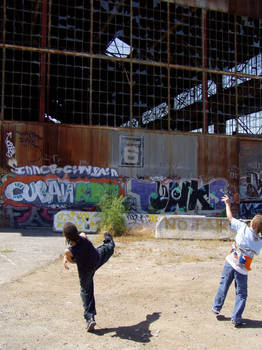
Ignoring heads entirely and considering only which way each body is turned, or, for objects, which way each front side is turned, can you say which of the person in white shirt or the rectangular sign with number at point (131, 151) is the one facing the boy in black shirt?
the rectangular sign with number

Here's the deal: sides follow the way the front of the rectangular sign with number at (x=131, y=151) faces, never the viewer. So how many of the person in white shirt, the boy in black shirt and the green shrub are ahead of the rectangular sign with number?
3

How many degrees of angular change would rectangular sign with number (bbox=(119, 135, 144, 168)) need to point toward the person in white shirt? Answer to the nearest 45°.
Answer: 0° — it already faces them

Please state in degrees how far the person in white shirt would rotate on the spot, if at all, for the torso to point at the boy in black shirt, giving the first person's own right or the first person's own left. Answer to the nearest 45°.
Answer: approximately 90° to the first person's own left

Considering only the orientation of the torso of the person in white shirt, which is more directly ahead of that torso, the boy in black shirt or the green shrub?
the green shrub

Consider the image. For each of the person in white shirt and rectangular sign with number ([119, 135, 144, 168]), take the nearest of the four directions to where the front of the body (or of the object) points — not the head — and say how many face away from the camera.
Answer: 1

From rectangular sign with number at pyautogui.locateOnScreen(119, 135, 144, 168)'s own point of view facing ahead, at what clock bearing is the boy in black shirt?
The boy in black shirt is roughly at 12 o'clock from the rectangular sign with number.

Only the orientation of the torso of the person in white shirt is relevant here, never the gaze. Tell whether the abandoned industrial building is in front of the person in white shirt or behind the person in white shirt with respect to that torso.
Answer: in front

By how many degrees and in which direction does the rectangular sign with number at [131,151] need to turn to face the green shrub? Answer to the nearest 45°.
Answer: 0° — it already faces it

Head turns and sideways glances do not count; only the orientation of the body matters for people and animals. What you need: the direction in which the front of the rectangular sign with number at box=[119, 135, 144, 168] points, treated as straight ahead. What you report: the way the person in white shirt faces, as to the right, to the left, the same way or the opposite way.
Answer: the opposite way

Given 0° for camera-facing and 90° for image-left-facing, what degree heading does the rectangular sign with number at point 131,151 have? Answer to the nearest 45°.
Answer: approximately 0°

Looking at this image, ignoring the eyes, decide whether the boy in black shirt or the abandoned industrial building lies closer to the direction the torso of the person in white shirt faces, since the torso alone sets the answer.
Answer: the abandoned industrial building

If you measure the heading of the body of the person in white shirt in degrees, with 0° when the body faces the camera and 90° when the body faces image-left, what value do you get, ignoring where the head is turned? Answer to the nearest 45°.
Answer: approximately 180°

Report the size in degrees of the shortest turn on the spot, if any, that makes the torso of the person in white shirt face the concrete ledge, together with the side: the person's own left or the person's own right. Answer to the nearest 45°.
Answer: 0° — they already face it
